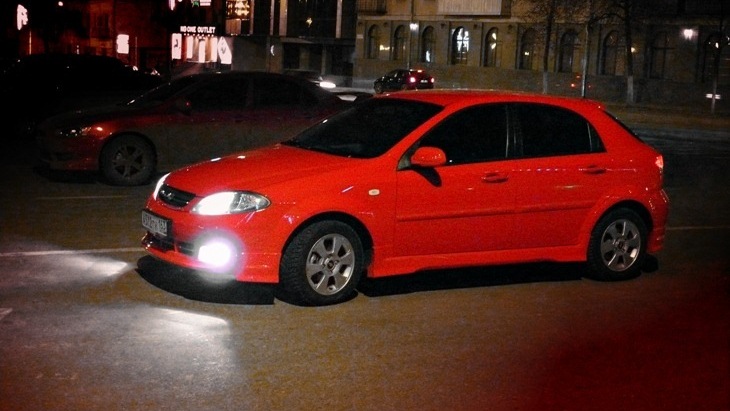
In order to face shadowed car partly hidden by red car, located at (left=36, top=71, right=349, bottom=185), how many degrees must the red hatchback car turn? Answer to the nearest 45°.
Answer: approximately 90° to its right

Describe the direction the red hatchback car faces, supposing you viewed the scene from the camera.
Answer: facing the viewer and to the left of the viewer

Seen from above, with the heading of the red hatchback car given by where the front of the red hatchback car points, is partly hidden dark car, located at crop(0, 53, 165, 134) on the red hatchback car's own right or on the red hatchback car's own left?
on the red hatchback car's own right
